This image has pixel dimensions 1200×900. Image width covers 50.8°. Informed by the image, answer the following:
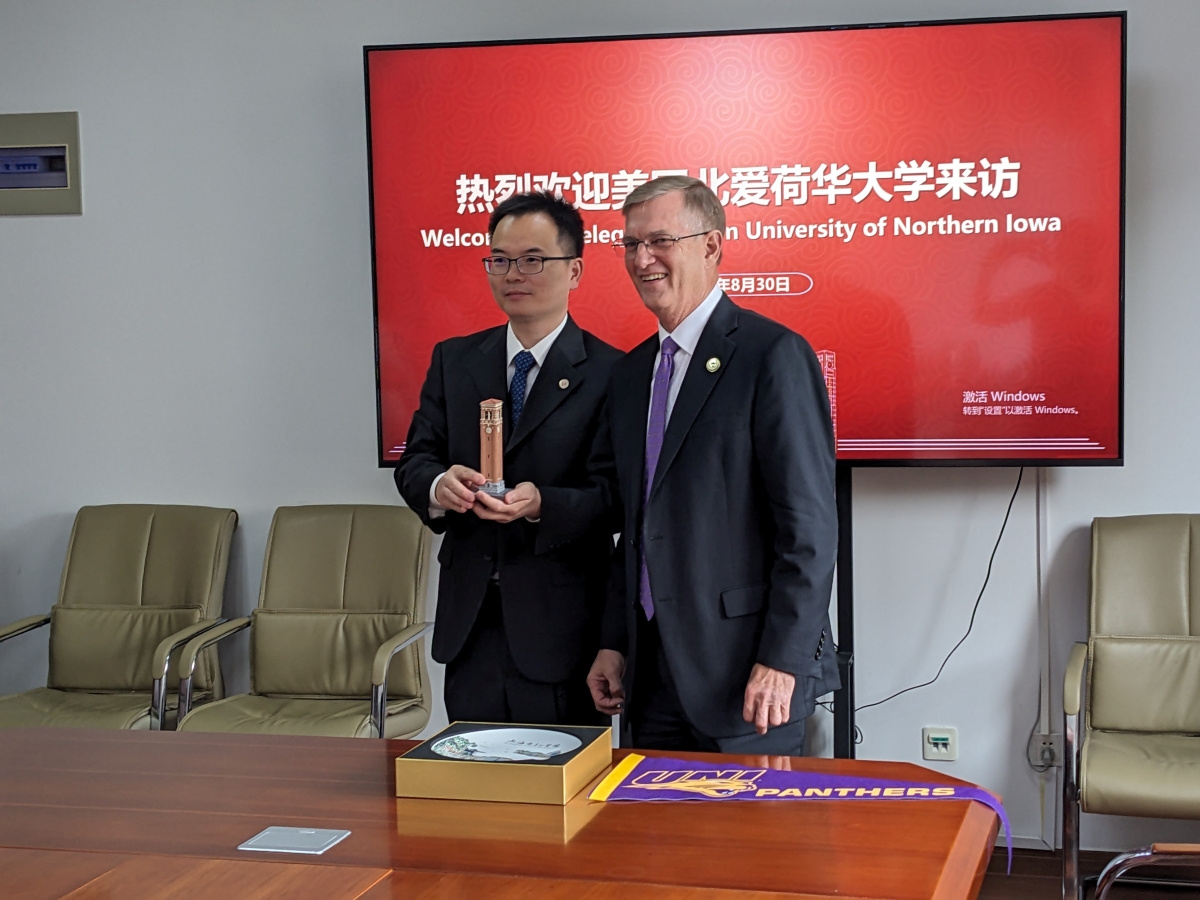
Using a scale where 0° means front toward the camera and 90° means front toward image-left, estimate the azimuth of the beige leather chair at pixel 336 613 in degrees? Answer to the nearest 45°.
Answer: approximately 45°

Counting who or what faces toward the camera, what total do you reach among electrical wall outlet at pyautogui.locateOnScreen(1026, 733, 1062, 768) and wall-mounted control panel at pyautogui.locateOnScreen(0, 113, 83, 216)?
2

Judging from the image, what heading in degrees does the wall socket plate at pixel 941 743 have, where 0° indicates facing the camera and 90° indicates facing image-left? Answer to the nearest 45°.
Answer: approximately 0°

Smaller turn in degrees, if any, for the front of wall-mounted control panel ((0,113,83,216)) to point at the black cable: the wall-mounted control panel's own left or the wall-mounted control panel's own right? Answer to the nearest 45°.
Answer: approximately 45° to the wall-mounted control panel's own left
